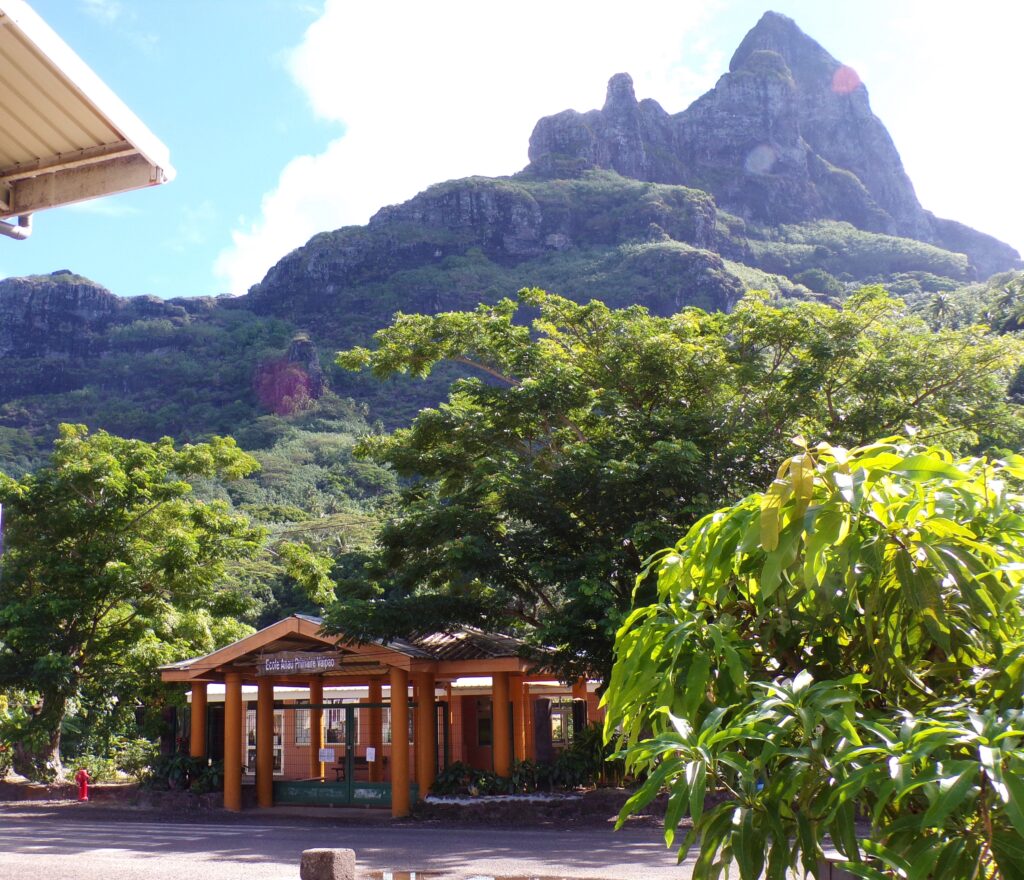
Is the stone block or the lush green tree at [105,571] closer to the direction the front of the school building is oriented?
the stone block

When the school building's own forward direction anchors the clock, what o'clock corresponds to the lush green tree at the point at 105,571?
The lush green tree is roughly at 4 o'clock from the school building.

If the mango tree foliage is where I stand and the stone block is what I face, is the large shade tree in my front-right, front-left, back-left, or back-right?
front-right

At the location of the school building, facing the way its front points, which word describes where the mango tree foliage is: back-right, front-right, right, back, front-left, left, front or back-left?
front

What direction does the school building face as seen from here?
toward the camera

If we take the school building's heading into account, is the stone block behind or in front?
in front

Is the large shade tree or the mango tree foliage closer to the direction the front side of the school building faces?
the mango tree foliage

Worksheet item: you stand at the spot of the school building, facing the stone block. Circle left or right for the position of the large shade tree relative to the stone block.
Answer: left

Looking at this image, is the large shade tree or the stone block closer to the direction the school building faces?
the stone block
